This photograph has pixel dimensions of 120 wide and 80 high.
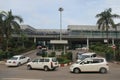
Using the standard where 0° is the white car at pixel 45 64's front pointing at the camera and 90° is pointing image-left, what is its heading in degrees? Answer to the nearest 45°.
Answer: approximately 135°

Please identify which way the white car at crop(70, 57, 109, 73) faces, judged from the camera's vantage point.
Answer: facing to the left of the viewer

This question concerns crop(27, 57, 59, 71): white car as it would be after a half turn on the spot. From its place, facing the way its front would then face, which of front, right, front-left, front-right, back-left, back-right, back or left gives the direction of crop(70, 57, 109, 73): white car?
front
